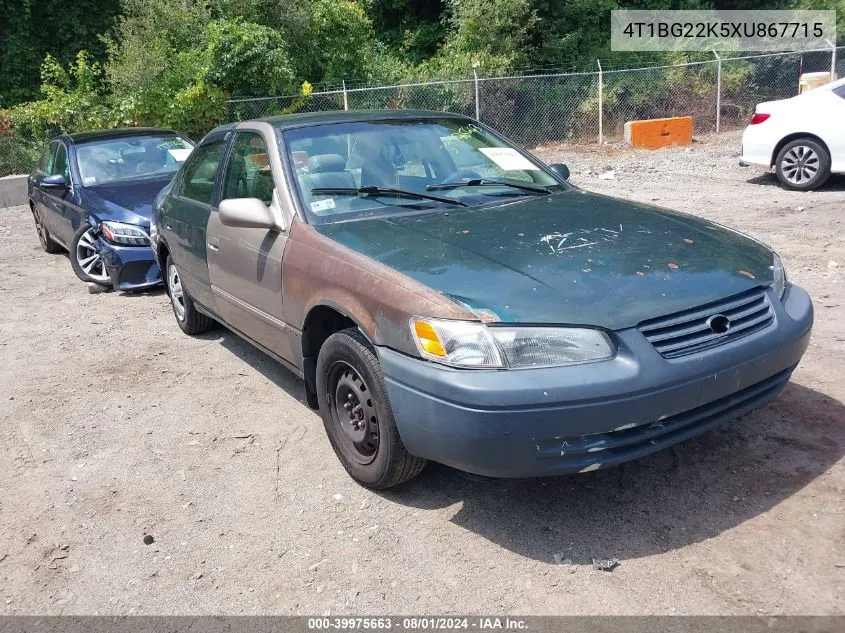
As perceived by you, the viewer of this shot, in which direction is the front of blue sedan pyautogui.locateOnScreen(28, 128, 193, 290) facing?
facing the viewer and to the right of the viewer

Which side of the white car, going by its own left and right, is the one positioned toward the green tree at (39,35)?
back

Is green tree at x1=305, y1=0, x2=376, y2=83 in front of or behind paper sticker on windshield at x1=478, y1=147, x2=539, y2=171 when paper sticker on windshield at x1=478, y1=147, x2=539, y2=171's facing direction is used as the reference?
behind

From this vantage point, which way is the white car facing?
to the viewer's right

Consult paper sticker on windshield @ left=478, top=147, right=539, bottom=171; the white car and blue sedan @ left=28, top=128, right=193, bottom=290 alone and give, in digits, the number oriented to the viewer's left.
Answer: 0

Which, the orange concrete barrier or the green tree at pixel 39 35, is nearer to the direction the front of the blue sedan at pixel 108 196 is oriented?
the orange concrete barrier

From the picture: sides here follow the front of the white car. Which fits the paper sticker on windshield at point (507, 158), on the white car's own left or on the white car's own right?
on the white car's own right

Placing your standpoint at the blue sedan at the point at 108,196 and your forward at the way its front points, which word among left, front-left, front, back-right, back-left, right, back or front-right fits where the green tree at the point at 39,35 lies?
back-left

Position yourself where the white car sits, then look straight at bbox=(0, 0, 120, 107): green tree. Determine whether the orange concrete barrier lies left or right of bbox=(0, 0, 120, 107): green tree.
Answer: right

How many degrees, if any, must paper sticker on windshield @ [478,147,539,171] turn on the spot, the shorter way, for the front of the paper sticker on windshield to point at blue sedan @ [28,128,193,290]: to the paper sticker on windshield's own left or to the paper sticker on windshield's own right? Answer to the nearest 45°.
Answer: approximately 180°

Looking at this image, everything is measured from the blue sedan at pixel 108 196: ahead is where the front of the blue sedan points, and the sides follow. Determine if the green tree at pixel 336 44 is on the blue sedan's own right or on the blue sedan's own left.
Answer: on the blue sedan's own left

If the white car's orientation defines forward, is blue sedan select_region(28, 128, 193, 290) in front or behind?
behind
